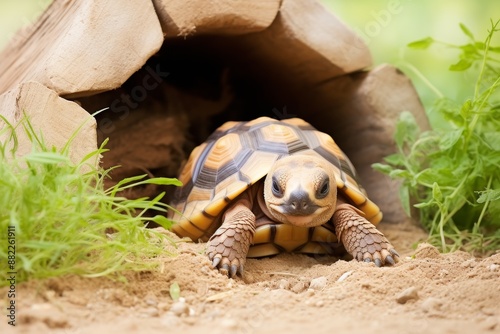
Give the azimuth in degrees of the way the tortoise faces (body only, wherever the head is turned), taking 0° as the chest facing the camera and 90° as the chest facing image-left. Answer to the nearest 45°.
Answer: approximately 0°

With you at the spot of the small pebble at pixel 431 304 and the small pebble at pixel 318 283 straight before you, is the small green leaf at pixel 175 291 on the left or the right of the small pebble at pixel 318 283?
left

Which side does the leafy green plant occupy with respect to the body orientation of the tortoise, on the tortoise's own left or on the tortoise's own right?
on the tortoise's own left

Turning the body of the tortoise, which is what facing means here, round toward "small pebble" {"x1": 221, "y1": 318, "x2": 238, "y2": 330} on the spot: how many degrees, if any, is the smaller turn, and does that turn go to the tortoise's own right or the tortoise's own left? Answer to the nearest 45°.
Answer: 0° — it already faces it

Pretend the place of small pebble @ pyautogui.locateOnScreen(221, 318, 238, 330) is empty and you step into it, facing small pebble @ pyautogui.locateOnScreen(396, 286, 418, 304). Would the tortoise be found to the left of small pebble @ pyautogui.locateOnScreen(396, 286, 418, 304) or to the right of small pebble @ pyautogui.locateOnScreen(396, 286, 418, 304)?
left
